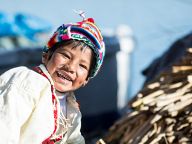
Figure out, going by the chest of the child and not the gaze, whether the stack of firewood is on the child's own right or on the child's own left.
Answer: on the child's own left

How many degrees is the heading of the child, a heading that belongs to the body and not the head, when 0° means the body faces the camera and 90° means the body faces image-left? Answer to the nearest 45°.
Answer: approximately 315°
